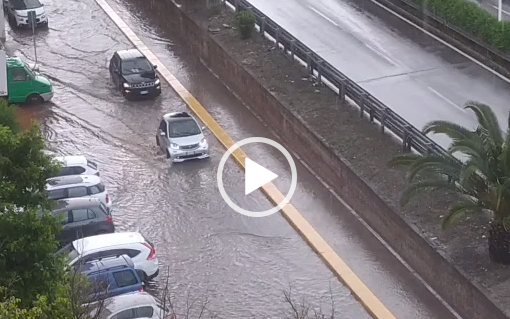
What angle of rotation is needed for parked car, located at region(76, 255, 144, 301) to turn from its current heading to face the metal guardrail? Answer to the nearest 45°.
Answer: approximately 135° to its right

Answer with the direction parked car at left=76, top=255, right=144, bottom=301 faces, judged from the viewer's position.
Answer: facing to the left of the viewer

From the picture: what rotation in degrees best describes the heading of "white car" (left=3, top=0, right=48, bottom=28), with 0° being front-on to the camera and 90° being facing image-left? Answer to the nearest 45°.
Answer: approximately 315°

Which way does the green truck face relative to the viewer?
to the viewer's right

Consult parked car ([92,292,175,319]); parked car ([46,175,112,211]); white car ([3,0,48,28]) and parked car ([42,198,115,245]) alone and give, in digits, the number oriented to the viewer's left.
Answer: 3

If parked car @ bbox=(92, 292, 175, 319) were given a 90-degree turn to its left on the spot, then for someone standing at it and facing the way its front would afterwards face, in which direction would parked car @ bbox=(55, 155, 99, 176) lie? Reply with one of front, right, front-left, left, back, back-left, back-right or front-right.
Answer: back

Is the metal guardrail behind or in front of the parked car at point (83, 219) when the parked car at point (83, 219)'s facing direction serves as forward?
behind

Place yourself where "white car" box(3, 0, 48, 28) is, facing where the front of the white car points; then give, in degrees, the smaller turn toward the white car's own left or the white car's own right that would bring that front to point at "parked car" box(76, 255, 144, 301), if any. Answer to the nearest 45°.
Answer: approximately 45° to the white car's own right

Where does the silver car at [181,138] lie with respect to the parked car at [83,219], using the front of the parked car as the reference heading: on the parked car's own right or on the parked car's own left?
on the parked car's own right

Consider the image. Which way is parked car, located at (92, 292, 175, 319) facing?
to the viewer's left

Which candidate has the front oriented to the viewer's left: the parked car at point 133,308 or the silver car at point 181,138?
the parked car

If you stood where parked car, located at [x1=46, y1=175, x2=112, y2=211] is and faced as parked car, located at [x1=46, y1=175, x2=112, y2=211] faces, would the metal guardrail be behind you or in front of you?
behind

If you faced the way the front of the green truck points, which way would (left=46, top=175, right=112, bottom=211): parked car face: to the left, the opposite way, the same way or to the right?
the opposite way

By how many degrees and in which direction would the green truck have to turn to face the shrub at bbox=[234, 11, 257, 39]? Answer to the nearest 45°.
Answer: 0° — it already faces it

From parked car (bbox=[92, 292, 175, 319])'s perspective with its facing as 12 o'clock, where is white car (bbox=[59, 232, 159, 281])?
The white car is roughly at 3 o'clock from the parked car.

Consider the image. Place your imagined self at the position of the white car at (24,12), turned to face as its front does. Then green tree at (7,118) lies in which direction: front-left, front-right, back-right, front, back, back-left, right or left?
front-right

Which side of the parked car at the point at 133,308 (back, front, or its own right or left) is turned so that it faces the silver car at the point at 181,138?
right

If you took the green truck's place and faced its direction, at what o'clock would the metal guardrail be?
The metal guardrail is roughly at 1 o'clock from the green truck.
